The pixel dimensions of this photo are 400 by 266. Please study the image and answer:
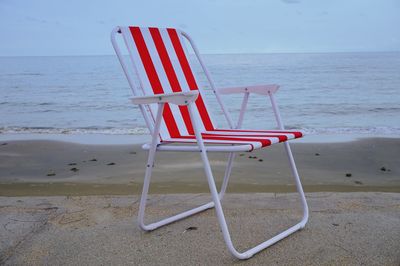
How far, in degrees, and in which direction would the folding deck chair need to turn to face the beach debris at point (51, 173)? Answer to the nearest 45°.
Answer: approximately 180°

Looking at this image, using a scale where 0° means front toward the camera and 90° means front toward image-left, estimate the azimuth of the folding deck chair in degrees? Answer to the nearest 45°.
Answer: approximately 315°
